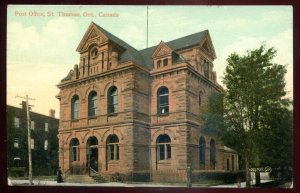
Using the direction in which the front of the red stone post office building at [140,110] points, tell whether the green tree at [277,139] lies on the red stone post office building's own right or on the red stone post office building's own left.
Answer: on the red stone post office building's own left

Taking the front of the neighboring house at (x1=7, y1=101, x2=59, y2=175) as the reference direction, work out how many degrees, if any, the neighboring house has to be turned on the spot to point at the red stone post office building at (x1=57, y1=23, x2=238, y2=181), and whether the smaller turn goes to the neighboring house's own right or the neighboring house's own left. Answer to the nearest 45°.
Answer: approximately 45° to the neighboring house's own left

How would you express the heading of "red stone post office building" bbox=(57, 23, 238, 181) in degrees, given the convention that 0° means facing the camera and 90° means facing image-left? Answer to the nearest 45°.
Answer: approximately 45°

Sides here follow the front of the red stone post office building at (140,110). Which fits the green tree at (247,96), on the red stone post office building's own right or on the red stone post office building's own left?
on the red stone post office building's own left
